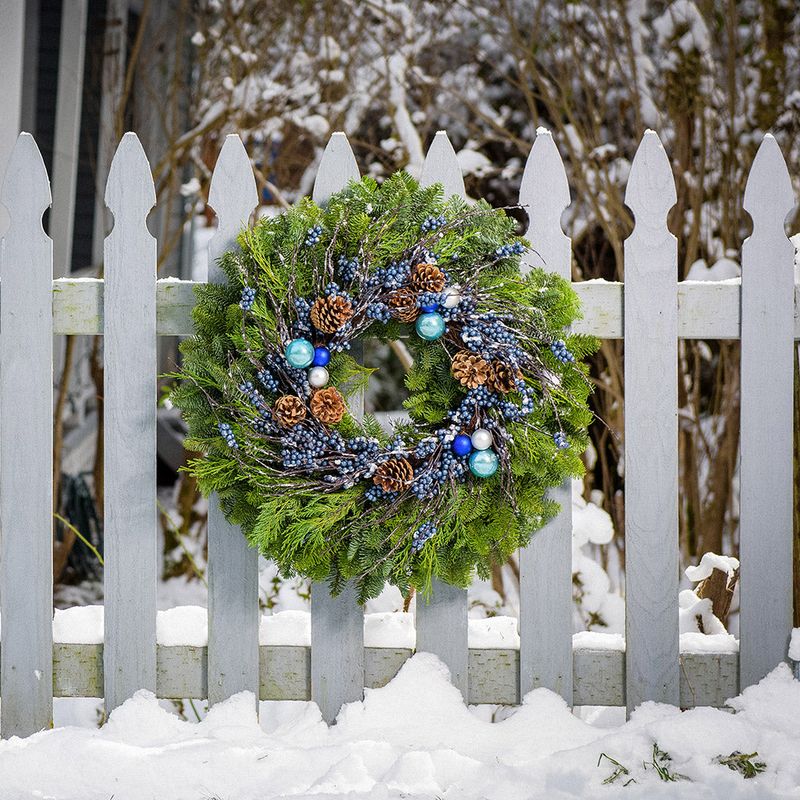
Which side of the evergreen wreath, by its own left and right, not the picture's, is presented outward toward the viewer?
front
